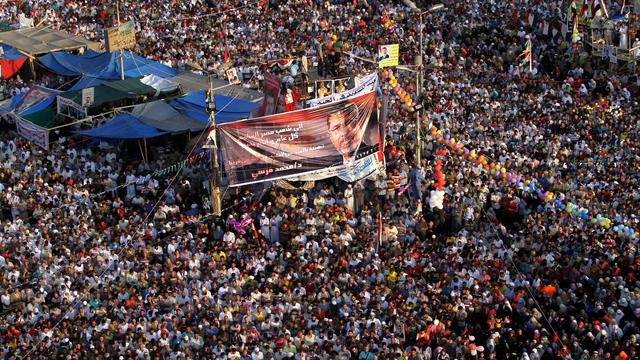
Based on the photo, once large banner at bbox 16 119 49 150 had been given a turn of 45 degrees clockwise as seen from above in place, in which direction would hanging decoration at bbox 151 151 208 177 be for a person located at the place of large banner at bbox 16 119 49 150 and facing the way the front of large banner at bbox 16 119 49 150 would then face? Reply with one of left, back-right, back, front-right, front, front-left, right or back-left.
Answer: back-left

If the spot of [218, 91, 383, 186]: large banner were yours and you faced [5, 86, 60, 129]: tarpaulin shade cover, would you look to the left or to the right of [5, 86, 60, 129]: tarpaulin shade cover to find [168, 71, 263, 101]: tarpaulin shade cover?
right

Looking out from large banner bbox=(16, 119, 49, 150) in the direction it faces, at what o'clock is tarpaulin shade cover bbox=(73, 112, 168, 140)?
The tarpaulin shade cover is roughly at 9 o'clock from the large banner.

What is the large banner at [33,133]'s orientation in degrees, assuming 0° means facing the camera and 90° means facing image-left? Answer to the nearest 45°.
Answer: approximately 45°

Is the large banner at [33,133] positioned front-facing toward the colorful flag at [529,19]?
no

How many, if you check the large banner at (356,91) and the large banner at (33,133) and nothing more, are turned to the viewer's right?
0

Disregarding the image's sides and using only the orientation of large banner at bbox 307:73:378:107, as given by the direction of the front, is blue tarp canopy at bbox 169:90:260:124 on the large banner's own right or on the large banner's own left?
on the large banner's own right

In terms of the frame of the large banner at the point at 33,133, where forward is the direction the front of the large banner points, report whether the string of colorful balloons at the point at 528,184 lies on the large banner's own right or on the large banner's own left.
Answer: on the large banner's own left

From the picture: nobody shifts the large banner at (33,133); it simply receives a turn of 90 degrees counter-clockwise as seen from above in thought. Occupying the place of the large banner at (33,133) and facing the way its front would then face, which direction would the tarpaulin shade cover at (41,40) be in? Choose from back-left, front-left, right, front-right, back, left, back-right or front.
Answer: back-left

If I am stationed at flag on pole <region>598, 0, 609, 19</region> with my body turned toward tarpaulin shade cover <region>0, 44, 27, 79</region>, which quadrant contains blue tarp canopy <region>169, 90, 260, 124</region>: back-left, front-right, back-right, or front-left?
front-left

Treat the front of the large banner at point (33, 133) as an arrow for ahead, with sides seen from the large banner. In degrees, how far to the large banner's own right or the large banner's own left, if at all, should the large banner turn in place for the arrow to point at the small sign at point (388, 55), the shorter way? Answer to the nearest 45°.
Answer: approximately 90° to the large banner's own left

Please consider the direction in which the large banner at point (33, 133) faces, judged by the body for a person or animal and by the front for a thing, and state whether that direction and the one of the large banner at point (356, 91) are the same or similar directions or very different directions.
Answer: same or similar directions

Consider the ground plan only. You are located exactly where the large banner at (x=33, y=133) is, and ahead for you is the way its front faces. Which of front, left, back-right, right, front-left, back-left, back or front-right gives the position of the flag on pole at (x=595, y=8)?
back-left

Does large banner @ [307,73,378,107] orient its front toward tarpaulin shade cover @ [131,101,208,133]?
no

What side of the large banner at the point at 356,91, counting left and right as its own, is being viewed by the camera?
front
